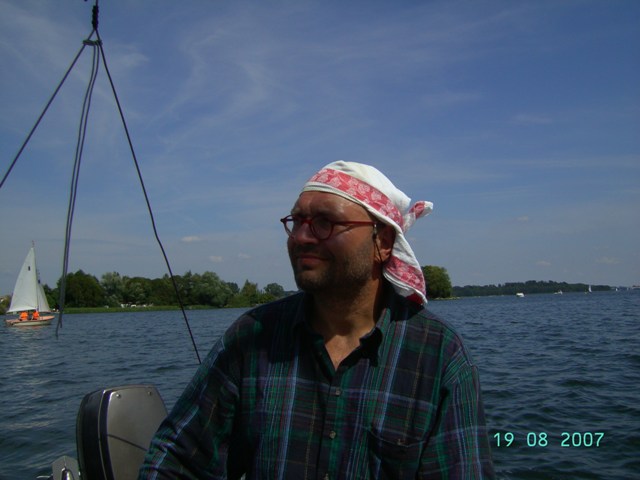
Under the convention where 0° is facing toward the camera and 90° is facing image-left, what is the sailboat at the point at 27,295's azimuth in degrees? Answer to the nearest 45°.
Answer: approximately 270°

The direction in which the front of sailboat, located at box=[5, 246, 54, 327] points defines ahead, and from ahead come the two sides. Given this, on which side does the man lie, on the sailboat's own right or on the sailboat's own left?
on the sailboat's own right

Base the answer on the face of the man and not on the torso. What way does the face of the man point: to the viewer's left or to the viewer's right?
to the viewer's left
